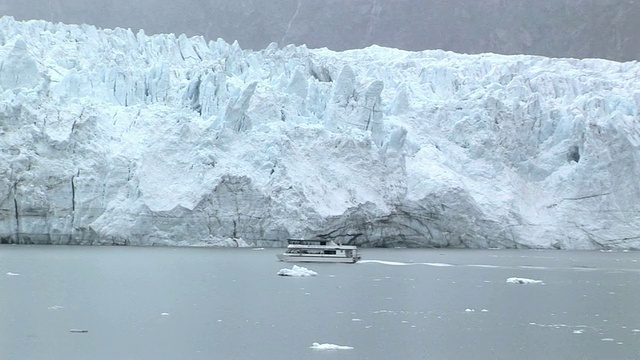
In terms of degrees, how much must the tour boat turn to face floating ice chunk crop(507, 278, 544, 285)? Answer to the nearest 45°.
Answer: approximately 135° to its left

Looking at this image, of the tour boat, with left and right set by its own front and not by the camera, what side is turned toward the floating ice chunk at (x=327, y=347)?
left

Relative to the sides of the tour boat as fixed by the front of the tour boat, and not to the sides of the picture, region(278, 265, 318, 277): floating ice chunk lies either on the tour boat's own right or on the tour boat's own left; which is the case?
on the tour boat's own left

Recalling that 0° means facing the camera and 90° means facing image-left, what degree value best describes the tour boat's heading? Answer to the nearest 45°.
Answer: approximately 90°
